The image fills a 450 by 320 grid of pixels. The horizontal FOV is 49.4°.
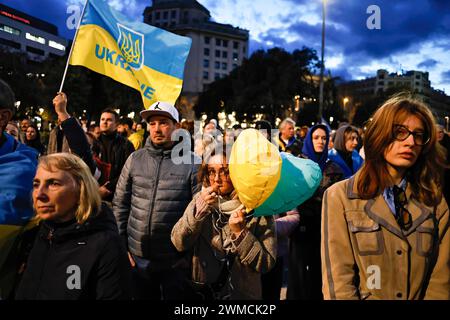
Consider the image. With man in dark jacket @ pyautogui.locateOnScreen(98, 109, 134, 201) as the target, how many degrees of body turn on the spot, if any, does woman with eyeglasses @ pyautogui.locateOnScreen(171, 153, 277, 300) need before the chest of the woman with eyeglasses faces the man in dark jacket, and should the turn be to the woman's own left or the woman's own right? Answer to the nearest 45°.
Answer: approximately 135° to the woman's own right

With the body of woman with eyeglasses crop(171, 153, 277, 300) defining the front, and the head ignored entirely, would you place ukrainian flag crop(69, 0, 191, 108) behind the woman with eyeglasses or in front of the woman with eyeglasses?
behind

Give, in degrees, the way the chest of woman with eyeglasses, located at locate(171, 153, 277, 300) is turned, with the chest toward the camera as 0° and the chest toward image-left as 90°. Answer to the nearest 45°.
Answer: approximately 0°

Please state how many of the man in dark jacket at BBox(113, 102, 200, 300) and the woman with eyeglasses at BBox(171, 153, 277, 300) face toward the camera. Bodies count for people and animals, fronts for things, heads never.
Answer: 2

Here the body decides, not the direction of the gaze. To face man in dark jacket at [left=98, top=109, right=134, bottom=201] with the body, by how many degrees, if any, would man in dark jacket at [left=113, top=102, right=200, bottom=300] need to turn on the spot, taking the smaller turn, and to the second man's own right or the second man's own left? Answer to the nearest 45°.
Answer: approximately 180°

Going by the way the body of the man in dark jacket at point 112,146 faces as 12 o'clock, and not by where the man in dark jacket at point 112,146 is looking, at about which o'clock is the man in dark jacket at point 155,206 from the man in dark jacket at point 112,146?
the man in dark jacket at point 155,206 is roughly at 10 o'clock from the man in dark jacket at point 112,146.

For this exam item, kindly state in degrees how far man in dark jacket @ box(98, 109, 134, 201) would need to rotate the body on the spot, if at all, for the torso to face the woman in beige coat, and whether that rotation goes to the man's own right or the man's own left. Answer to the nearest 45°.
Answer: approximately 45° to the man's own left

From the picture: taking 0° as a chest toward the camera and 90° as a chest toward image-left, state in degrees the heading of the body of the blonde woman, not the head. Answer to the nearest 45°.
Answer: approximately 45°

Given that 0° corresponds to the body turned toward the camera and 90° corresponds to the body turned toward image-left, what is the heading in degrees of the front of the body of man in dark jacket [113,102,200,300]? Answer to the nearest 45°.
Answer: approximately 0°

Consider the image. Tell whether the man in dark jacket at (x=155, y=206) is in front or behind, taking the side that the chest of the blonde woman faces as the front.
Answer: behind
